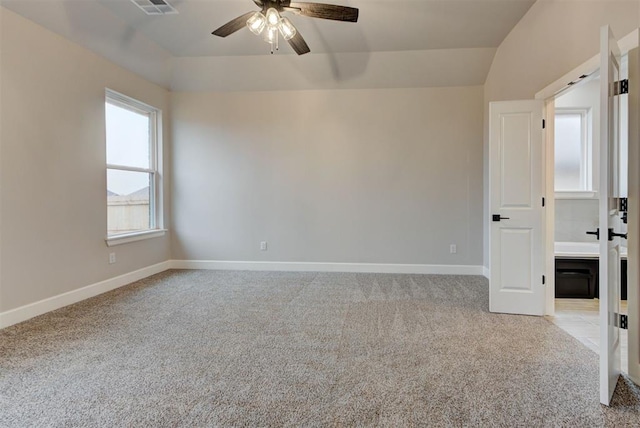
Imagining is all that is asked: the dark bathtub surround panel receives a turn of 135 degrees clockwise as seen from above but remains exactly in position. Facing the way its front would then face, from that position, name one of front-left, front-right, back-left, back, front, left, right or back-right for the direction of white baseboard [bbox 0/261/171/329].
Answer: left

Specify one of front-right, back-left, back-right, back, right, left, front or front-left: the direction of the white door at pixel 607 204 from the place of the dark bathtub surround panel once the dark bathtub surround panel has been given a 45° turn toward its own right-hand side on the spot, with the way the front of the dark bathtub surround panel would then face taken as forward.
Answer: front-left

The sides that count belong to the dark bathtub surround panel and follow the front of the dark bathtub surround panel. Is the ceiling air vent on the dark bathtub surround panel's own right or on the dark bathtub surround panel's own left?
on the dark bathtub surround panel's own right

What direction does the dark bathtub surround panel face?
toward the camera

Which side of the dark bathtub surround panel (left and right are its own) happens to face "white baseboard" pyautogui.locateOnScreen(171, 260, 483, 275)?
right

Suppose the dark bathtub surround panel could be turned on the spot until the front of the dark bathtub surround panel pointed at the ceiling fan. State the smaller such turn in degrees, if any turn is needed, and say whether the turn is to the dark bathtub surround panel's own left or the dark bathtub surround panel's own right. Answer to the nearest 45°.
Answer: approximately 45° to the dark bathtub surround panel's own right

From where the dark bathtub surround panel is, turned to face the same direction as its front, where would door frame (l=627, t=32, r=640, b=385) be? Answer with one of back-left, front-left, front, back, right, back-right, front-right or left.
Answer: front

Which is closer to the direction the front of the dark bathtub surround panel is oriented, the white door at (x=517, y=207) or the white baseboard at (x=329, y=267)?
the white door

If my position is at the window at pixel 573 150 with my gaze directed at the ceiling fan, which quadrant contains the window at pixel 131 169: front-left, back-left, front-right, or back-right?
front-right

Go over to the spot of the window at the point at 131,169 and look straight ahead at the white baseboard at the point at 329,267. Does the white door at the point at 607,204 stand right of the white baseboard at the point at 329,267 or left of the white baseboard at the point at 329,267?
right
